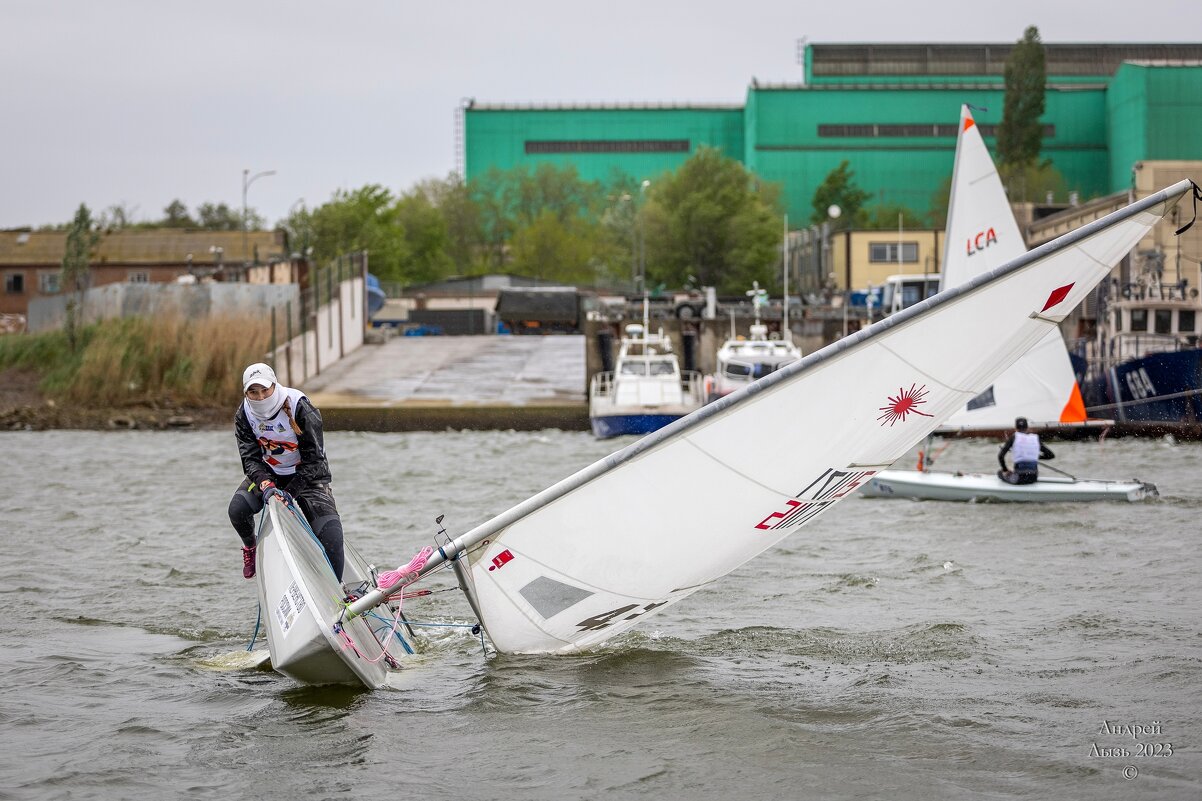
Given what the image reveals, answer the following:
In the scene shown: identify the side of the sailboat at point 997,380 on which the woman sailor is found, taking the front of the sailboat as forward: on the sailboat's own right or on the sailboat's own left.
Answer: on the sailboat's own left

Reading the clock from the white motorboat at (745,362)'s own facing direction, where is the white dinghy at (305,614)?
The white dinghy is roughly at 12 o'clock from the white motorboat.

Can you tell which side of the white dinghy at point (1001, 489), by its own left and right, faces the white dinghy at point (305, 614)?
left

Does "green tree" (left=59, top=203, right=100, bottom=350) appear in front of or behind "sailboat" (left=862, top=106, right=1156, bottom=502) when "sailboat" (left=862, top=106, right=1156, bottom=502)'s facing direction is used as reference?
in front

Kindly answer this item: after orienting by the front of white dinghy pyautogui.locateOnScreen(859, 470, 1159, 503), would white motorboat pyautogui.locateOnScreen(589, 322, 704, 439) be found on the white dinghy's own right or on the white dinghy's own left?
on the white dinghy's own right

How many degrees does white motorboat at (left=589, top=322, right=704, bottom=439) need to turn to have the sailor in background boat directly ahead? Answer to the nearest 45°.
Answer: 0° — it already faces them

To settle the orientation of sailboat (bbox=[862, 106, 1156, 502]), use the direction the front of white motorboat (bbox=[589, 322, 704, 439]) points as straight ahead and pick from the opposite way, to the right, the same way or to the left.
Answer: to the right

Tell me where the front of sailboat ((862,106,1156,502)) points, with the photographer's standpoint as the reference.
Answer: facing to the left of the viewer
